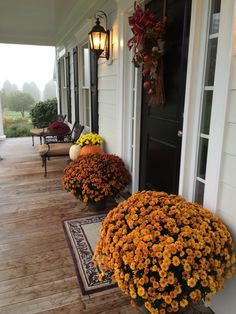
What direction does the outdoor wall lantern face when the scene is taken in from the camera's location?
facing to the left of the viewer

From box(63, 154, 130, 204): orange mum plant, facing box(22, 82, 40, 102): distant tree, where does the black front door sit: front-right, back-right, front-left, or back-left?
back-right

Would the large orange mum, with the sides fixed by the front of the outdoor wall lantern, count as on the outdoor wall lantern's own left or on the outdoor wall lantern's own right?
on the outdoor wall lantern's own left

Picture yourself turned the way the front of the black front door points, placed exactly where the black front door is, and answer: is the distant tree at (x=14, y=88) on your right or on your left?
on your right

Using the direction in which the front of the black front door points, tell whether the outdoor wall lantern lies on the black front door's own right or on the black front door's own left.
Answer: on the black front door's own right

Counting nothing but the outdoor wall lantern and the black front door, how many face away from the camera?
0

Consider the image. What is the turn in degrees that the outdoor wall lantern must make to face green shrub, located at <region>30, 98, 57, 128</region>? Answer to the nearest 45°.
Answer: approximately 90° to its right

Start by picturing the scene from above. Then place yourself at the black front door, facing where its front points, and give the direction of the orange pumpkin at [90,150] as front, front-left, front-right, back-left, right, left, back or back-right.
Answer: right

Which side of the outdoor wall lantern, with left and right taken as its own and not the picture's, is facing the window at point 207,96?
left

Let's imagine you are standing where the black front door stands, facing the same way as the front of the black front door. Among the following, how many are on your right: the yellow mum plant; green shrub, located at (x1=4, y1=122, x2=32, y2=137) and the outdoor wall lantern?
3

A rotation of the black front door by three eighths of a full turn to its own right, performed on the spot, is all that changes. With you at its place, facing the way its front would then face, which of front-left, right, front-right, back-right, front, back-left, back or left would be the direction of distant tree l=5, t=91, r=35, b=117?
front-left

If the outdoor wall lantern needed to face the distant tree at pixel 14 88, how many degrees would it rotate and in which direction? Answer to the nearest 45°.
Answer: approximately 45° to its right

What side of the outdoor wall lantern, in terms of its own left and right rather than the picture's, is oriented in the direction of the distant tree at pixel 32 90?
right

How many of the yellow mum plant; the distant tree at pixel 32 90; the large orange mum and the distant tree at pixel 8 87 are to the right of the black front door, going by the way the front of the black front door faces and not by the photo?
3
